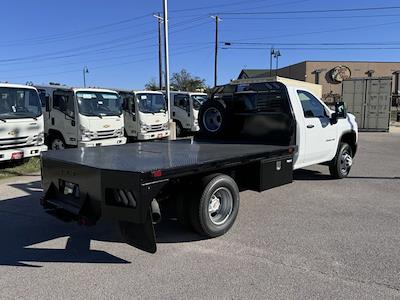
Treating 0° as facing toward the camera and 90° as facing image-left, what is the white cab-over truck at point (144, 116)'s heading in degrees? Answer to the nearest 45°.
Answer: approximately 315°

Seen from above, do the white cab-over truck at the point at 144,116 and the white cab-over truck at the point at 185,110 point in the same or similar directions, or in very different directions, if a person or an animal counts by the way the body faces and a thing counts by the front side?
same or similar directions

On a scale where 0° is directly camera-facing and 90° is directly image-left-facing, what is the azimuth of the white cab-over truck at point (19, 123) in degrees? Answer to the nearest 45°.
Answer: approximately 315°

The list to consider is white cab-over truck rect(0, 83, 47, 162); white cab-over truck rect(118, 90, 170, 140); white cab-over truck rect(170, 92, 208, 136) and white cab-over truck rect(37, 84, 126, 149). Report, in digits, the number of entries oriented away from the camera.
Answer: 0

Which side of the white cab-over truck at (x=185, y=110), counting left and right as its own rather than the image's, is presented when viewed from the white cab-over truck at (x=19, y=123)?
right

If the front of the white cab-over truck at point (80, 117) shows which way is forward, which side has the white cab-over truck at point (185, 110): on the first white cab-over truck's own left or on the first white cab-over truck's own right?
on the first white cab-over truck's own left

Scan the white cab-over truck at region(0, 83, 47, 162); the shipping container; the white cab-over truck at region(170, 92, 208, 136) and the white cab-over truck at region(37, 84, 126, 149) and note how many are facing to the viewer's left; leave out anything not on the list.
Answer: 0

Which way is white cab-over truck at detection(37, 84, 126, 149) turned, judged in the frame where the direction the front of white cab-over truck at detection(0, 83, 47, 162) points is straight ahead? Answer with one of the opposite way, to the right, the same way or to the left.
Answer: the same way

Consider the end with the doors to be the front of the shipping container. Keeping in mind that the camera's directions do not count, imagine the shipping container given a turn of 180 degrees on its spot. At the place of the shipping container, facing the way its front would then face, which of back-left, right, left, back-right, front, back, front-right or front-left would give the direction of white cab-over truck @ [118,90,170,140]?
back-left

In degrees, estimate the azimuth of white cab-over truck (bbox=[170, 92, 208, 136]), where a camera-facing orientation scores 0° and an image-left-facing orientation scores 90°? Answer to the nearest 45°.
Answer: approximately 315°

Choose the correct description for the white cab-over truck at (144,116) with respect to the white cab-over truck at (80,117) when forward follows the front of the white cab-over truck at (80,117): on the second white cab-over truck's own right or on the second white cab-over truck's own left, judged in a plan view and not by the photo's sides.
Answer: on the second white cab-over truck's own left

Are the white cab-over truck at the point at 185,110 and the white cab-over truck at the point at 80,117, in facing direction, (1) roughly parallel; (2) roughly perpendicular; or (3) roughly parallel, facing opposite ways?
roughly parallel

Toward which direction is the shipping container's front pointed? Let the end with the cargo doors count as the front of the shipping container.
toward the camera

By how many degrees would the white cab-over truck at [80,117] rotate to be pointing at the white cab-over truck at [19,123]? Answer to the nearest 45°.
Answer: approximately 90° to its right

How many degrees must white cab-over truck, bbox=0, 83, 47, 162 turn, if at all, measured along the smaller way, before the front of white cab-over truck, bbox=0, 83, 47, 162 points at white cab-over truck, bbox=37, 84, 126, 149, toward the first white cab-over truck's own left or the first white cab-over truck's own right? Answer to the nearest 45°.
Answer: approximately 90° to the first white cab-over truck's own left

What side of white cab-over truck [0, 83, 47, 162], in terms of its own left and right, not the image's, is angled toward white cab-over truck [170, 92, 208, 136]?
left
